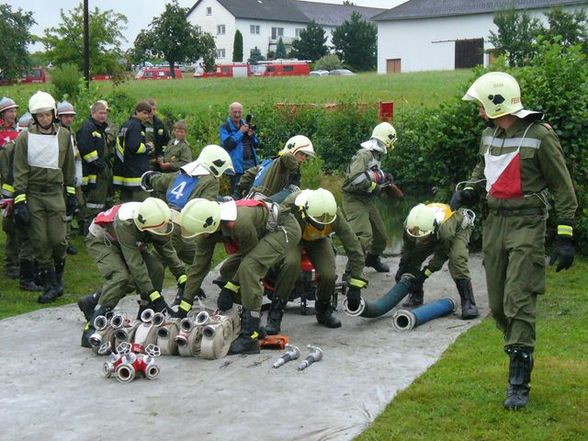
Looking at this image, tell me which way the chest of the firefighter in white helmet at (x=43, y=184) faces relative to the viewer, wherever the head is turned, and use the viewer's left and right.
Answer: facing the viewer

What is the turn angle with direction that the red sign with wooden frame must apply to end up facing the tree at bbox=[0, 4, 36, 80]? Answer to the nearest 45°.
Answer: approximately 135° to its right

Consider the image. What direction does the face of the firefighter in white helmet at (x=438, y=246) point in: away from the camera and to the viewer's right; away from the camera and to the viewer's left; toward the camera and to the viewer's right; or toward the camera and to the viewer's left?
toward the camera and to the viewer's left

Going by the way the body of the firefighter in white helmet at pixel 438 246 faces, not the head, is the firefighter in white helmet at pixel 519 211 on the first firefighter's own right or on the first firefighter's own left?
on the first firefighter's own left

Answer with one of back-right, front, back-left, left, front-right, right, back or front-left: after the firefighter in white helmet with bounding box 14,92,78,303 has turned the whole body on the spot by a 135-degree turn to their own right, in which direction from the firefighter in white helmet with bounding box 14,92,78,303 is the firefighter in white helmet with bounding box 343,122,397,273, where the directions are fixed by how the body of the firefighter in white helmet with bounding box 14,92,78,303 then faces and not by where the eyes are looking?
back-right

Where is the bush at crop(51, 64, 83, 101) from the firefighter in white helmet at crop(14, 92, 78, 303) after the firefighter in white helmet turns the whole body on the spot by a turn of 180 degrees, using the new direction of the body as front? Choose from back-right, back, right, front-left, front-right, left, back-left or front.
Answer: front

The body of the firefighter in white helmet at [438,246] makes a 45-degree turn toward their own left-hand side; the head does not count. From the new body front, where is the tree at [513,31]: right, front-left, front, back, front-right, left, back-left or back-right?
back

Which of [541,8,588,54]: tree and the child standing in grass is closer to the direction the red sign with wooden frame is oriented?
the child standing in grass

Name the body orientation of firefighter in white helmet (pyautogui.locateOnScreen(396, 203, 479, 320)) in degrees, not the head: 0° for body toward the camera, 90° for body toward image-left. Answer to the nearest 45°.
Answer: approximately 45°

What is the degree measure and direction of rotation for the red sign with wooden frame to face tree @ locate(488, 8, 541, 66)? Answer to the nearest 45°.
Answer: approximately 180°

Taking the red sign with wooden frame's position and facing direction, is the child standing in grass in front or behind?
in front

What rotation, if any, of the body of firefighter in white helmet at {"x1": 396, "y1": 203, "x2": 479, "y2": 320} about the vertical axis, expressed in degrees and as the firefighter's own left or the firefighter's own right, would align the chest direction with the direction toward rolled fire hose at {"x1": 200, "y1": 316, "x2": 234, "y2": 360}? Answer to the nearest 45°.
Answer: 0° — they already face it
